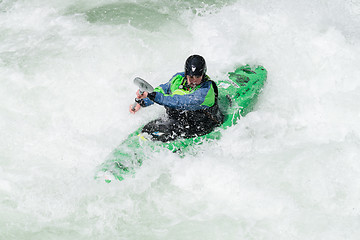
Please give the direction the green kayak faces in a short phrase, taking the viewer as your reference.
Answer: facing the viewer and to the left of the viewer
